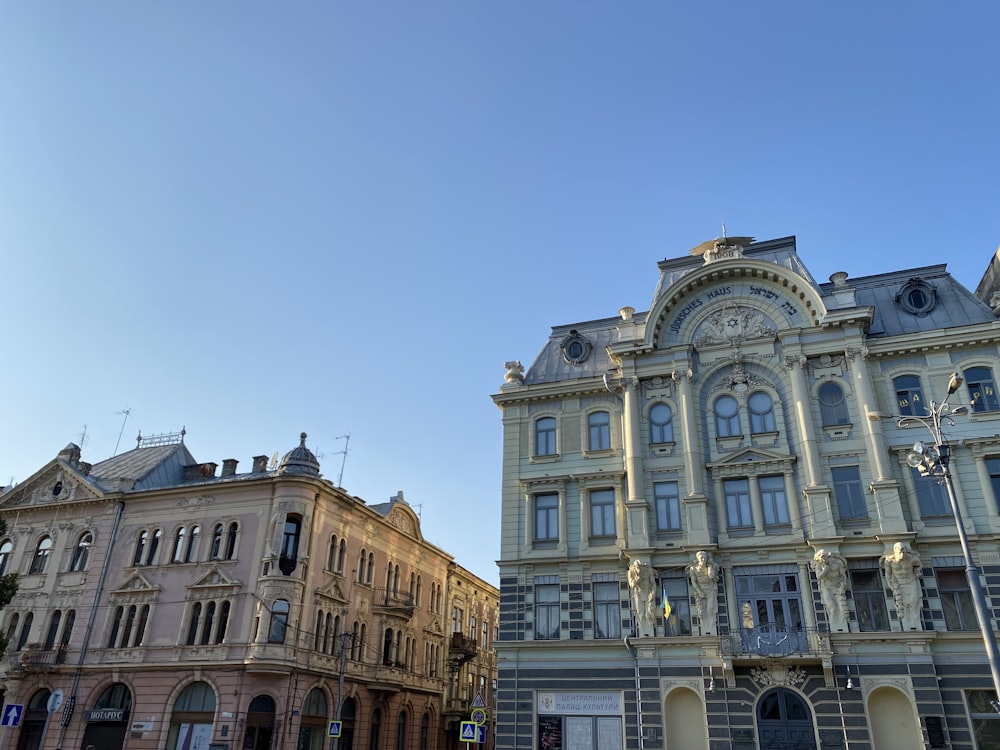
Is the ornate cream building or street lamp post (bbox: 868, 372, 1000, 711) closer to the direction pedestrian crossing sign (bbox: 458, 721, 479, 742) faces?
the street lamp post

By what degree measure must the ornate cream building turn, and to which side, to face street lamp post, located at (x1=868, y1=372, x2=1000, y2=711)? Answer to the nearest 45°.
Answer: approximately 45° to its left

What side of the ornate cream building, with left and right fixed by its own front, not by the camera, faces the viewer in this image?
front

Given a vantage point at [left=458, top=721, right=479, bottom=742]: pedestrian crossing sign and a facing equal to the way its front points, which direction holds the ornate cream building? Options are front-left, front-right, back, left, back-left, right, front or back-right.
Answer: left

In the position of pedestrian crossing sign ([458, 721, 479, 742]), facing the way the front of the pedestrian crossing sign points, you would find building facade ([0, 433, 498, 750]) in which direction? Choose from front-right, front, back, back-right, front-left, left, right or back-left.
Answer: back-right

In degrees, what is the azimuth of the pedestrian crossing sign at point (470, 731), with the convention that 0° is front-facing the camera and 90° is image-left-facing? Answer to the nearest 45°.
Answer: approximately 0°

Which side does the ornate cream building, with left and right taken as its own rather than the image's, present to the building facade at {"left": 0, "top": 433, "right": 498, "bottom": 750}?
right

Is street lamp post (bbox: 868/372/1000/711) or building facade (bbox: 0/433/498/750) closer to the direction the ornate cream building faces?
the street lamp post
